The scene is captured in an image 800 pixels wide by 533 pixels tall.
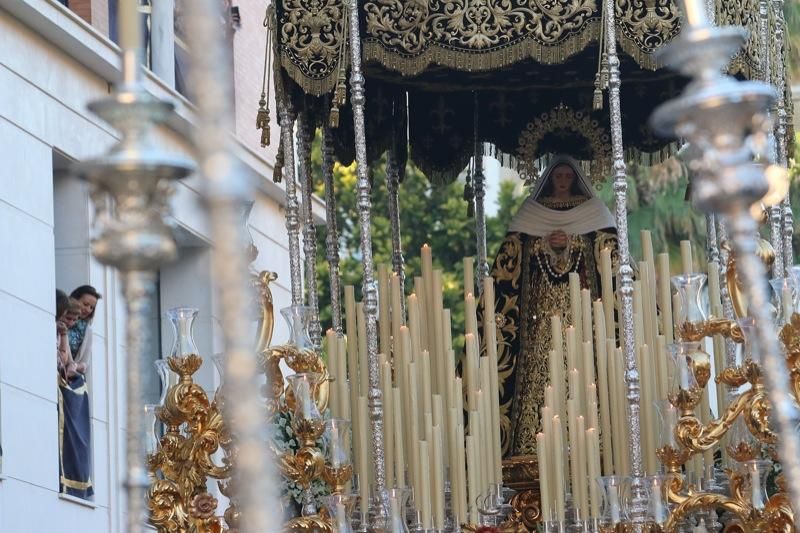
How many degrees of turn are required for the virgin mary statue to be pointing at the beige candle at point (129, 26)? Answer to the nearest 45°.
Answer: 0° — it already faces it

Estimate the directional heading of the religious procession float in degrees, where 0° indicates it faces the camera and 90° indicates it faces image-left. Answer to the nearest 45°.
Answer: approximately 0°

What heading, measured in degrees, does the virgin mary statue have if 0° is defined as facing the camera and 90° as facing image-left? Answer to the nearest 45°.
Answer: approximately 0°
